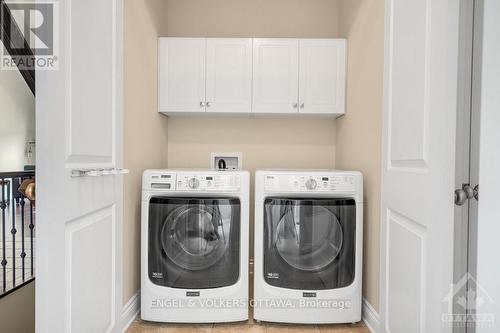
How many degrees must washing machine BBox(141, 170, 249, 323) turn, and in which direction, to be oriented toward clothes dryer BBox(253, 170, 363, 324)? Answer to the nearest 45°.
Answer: approximately 90° to its left

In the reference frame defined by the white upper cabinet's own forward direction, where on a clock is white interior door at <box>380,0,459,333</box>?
The white interior door is roughly at 11 o'clock from the white upper cabinet.

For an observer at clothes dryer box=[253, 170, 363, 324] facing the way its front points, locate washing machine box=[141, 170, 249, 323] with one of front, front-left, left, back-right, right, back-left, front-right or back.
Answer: right

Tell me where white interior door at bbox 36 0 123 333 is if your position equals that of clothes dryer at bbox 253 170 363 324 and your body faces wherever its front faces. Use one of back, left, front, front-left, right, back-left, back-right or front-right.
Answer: front-right

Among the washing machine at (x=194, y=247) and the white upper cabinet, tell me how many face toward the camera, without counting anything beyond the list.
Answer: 2

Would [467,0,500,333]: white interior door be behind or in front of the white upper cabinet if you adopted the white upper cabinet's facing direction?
in front

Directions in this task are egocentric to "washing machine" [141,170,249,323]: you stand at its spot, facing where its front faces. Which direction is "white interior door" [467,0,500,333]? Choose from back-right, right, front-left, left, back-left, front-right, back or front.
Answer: front-left

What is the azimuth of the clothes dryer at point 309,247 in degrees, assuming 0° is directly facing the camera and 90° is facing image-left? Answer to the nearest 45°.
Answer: approximately 0°
